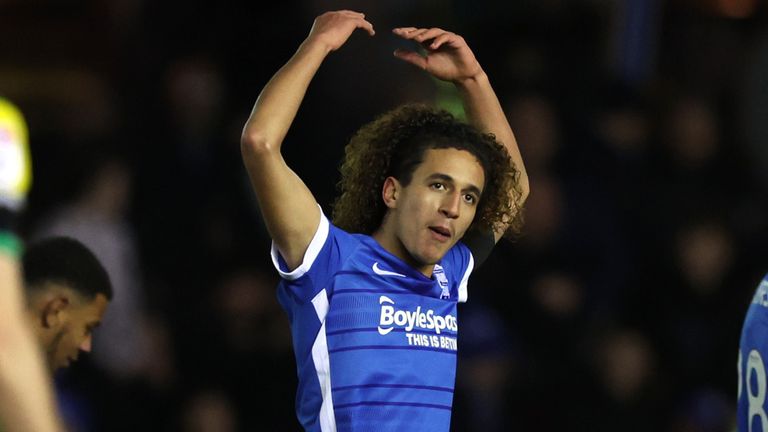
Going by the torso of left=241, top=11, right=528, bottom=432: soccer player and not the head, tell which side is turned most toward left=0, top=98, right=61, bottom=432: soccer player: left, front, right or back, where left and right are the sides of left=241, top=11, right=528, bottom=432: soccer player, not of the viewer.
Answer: right

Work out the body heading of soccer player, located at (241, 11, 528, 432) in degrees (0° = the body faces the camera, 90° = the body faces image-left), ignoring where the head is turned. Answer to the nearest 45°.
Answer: approximately 315°

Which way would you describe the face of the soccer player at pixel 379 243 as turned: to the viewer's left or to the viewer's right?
to the viewer's right
